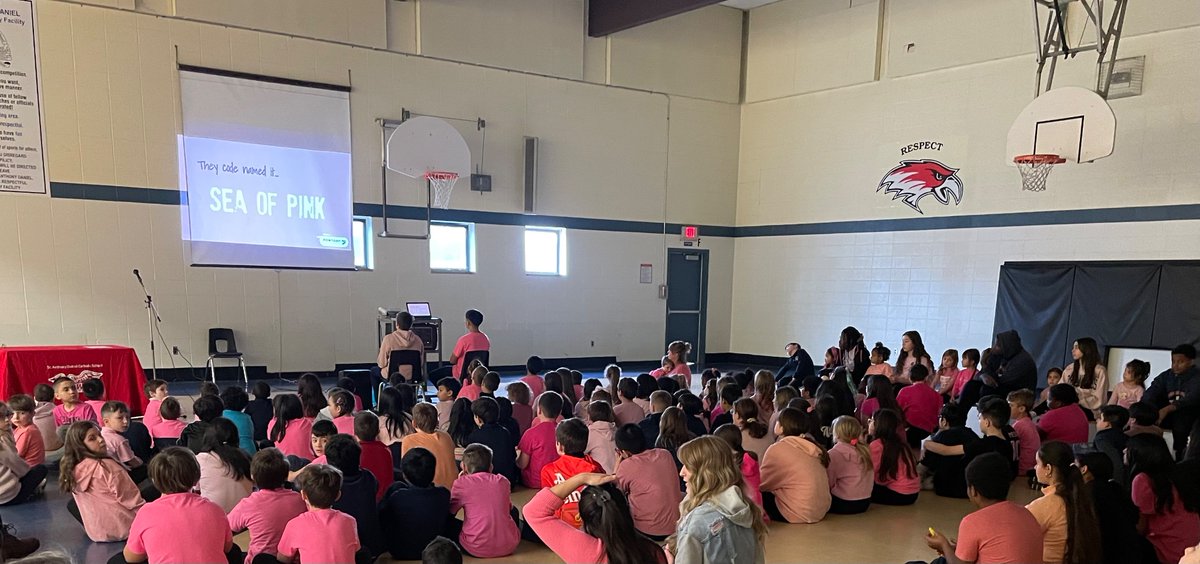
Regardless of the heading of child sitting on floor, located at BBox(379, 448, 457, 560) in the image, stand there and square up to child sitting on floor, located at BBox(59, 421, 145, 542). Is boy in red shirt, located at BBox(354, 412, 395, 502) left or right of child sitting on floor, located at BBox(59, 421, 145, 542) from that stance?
right

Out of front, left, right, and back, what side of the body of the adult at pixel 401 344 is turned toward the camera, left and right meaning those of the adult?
back

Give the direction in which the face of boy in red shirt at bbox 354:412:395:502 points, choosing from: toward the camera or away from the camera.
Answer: away from the camera

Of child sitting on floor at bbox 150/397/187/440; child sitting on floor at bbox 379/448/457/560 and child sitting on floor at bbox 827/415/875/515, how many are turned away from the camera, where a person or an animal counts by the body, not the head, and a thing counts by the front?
3

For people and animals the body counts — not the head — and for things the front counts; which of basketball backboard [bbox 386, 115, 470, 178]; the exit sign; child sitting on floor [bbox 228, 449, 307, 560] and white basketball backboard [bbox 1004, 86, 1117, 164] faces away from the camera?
the child sitting on floor

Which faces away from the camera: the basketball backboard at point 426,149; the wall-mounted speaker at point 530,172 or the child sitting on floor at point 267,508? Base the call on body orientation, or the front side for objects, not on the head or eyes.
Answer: the child sitting on floor

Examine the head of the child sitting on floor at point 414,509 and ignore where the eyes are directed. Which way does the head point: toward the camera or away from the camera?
away from the camera

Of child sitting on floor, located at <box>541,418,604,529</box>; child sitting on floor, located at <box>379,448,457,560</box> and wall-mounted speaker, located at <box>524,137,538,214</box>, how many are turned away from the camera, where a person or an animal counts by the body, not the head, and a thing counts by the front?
2

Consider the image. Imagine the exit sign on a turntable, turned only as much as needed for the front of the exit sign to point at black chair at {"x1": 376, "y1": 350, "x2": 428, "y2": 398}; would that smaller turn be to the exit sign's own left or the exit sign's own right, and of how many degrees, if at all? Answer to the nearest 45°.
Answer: approximately 90° to the exit sign's own right

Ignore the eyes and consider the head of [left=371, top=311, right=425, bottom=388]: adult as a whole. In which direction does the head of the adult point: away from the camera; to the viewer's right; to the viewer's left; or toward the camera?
away from the camera

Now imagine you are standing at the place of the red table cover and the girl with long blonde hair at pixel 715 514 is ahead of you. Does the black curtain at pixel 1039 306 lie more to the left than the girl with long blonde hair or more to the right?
left

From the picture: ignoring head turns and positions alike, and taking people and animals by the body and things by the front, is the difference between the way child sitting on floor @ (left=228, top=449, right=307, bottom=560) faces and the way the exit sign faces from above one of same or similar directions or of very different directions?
very different directions

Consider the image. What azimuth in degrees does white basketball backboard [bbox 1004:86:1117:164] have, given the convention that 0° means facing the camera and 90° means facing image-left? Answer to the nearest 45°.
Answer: approximately 45°

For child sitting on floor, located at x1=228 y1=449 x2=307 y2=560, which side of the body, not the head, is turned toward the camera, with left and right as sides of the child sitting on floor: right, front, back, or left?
back

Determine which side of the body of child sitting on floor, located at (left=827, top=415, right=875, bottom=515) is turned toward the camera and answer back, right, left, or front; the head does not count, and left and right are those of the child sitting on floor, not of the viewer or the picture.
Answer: back

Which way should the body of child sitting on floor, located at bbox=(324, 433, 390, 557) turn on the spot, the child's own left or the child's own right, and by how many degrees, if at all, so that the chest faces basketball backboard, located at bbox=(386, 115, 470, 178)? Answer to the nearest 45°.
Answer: approximately 45° to the child's own right
